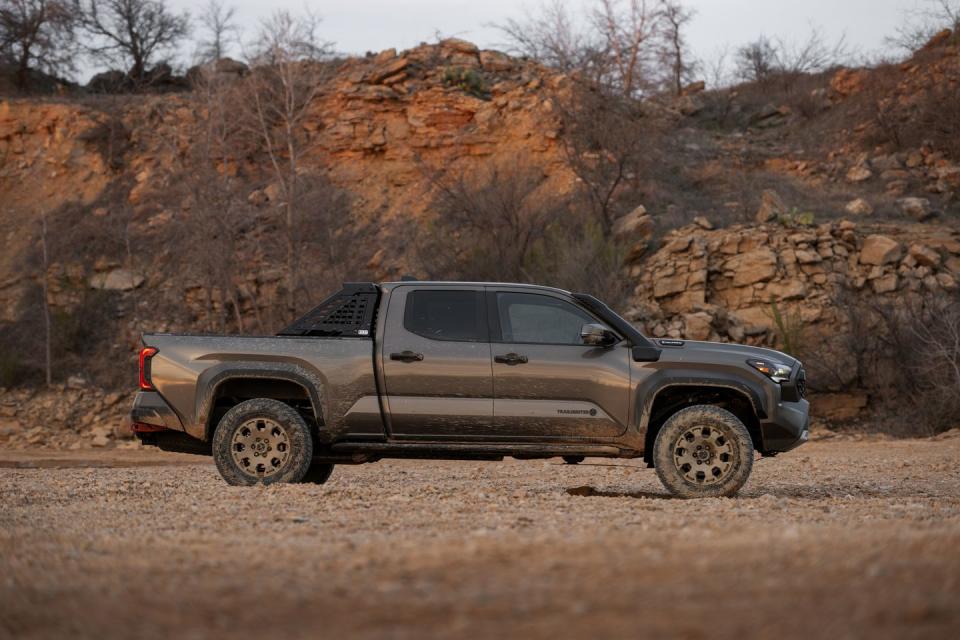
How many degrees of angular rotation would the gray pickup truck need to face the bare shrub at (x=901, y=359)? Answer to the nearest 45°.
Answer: approximately 45° to its left

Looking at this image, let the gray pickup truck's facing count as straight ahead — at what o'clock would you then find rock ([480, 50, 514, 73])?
The rock is roughly at 9 o'clock from the gray pickup truck.

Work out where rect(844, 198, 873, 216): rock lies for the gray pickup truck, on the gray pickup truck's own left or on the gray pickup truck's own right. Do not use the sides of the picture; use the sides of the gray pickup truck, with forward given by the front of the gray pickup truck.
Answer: on the gray pickup truck's own left

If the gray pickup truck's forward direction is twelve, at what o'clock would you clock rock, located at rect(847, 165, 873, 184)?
The rock is roughly at 10 o'clock from the gray pickup truck.

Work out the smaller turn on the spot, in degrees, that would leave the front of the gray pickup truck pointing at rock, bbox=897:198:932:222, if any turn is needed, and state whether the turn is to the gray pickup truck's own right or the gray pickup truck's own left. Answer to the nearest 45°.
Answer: approximately 45° to the gray pickup truck's own left

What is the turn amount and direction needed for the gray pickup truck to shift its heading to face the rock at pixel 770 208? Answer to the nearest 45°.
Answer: approximately 90° to its left

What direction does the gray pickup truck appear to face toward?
to the viewer's right

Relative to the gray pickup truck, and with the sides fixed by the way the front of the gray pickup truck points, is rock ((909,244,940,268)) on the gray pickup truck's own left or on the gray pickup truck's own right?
on the gray pickup truck's own left

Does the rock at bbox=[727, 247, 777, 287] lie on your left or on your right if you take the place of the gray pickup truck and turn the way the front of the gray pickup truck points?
on your left

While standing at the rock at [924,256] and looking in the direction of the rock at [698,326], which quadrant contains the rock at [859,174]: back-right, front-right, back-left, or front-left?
back-right

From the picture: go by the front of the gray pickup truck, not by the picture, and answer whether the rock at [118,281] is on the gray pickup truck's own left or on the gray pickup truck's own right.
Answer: on the gray pickup truck's own left

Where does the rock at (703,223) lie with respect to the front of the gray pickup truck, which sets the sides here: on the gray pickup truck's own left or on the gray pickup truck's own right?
on the gray pickup truck's own left
